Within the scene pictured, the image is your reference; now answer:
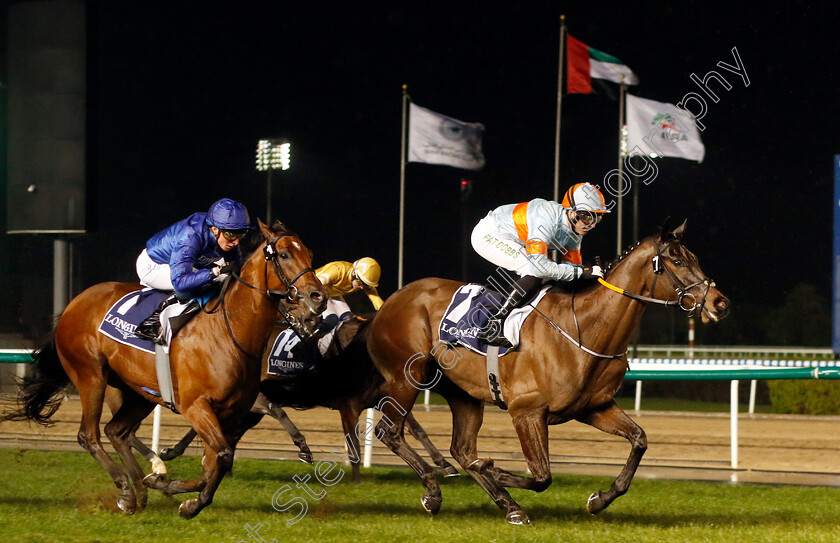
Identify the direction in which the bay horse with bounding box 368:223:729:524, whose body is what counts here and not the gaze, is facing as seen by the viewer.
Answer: to the viewer's right

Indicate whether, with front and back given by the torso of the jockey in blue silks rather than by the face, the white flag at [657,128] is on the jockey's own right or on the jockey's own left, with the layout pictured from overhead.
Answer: on the jockey's own left

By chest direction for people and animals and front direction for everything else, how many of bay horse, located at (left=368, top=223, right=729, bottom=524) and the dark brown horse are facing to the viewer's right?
2

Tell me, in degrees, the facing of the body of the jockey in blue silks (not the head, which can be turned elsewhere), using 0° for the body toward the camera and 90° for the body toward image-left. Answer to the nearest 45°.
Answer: approximately 315°

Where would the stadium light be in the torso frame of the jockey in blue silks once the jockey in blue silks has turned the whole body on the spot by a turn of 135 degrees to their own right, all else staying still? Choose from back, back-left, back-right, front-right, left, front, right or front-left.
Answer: right

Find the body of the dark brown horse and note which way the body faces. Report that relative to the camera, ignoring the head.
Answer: to the viewer's right

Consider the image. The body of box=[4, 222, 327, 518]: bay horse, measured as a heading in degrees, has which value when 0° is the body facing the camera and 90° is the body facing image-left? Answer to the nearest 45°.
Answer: approximately 315°

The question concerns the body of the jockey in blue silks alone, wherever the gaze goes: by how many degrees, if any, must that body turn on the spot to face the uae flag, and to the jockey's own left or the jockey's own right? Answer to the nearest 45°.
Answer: approximately 90° to the jockey's own left

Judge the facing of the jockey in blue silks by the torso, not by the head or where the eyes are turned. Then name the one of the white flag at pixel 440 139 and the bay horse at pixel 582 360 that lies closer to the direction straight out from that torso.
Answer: the bay horse

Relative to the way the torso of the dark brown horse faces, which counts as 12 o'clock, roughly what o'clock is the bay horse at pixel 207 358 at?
The bay horse is roughly at 4 o'clock from the dark brown horse.

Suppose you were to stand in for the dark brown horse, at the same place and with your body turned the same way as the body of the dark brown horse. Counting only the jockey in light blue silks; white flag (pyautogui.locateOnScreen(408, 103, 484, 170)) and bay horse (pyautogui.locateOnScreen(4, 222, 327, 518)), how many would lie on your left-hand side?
1
